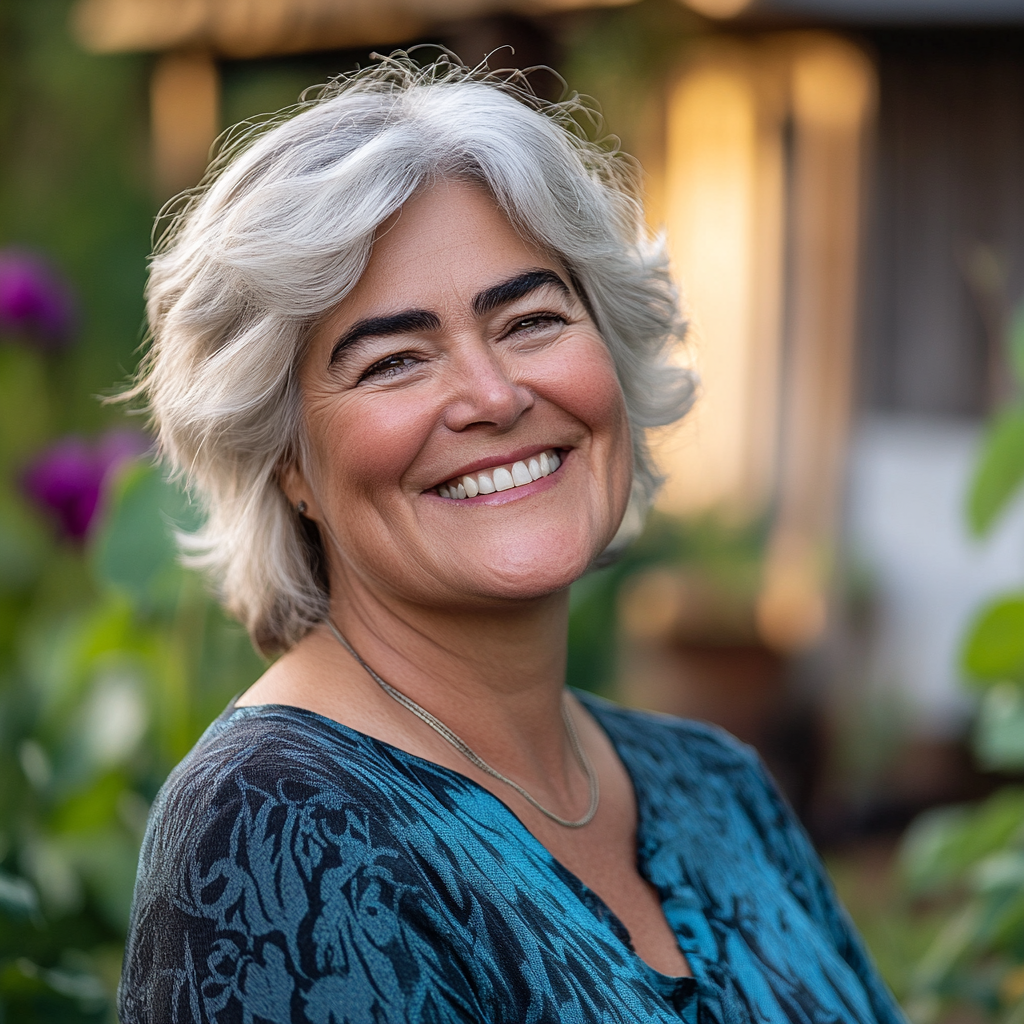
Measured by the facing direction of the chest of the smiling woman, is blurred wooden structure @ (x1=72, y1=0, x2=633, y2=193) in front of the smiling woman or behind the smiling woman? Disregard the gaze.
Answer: behind

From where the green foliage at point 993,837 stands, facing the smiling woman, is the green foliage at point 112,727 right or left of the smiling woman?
right

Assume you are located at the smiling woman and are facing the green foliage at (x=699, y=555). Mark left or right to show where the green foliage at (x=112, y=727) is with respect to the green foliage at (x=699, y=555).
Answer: left

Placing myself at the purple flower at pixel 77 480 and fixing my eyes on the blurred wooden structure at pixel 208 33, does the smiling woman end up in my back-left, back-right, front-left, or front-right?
back-right

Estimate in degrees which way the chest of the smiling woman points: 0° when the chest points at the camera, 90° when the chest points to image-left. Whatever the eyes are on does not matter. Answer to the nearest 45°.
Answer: approximately 315°

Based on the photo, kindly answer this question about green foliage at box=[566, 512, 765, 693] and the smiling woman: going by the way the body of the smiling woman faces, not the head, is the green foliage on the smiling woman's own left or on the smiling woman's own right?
on the smiling woman's own left

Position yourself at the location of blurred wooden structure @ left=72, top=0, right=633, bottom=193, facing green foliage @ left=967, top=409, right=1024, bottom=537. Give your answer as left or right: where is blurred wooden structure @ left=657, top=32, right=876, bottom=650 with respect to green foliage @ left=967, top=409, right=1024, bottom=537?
left

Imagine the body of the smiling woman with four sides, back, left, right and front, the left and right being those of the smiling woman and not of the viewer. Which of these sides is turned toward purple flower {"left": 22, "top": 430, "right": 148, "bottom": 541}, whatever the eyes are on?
back

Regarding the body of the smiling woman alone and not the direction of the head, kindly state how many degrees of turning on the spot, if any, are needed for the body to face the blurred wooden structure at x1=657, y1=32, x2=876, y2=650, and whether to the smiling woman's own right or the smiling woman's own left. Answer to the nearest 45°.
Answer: approximately 135° to the smiling woman's own left

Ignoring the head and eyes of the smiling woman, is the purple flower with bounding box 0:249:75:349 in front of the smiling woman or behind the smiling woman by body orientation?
behind
